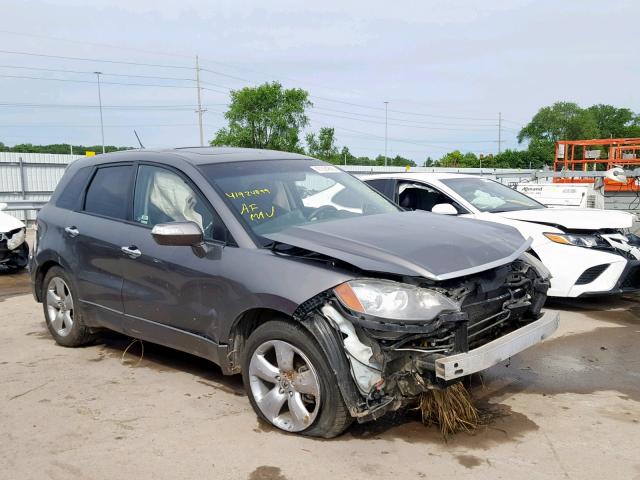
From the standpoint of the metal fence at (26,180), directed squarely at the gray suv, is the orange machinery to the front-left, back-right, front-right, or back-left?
front-left

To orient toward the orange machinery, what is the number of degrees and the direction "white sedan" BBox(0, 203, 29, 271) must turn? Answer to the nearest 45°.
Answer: approximately 45° to its left

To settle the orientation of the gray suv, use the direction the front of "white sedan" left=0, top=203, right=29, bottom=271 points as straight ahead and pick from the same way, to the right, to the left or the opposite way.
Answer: the same way

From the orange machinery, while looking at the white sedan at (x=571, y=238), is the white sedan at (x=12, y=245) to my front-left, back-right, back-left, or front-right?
front-right

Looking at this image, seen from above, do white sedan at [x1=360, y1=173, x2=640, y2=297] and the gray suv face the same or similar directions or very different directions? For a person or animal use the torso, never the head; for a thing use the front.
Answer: same or similar directions

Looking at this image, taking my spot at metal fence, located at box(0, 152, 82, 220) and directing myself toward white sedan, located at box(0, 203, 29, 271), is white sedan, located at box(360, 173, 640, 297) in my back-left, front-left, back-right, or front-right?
front-left

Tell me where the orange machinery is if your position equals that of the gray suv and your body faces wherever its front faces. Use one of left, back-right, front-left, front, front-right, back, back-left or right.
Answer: left

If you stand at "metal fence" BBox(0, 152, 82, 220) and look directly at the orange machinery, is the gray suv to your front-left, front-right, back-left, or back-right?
front-right

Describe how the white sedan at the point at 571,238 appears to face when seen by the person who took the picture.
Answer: facing the viewer and to the right of the viewer

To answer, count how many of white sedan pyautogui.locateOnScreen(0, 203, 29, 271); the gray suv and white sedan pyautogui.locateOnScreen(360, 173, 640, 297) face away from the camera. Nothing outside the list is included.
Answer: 0

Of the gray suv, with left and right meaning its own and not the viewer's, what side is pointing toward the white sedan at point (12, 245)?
back

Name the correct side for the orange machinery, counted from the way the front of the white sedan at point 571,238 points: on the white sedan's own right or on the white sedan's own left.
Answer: on the white sedan's own left

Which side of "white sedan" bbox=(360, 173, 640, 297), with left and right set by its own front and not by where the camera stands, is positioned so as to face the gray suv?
right

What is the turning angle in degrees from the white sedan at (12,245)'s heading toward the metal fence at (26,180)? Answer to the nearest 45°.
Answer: approximately 135° to its left

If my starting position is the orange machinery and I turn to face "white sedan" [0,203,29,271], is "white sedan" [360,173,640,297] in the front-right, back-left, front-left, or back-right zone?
front-left
